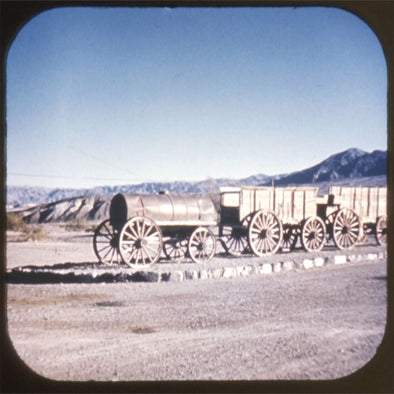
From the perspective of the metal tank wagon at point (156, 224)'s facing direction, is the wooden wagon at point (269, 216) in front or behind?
in front

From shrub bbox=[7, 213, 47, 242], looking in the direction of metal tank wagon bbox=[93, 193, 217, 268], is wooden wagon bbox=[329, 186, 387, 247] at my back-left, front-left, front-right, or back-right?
front-left

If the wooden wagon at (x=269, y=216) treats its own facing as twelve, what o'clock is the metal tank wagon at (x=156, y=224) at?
the metal tank wagon at (x=156, y=224) is roughly at 6 o'clock from the wooden wagon at (x=269, y=216).

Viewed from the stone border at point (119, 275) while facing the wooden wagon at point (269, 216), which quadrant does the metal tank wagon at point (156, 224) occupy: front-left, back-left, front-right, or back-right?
front-left

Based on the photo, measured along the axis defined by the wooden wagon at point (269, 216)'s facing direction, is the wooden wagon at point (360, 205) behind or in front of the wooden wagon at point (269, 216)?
in front

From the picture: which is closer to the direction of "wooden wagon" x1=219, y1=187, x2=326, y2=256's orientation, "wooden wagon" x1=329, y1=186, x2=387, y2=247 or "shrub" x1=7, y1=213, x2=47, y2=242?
the wooden wagon

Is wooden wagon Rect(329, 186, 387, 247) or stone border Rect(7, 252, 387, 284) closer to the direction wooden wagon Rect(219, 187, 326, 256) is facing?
the wooden wagon

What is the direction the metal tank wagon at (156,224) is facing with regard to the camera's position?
facing away from the viewer and to the right of the viewer

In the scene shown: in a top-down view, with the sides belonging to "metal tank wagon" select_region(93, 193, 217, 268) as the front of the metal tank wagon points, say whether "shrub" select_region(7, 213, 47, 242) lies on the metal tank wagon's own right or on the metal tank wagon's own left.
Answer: on the metal tank wagon's own left

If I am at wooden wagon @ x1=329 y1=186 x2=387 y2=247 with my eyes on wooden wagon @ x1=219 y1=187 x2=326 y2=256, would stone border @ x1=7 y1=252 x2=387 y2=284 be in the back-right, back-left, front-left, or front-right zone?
front-left

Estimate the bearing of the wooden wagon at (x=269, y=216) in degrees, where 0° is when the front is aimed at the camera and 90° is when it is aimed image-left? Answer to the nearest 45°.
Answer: approximately 225°

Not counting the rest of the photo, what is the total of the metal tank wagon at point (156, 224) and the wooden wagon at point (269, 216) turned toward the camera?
0
